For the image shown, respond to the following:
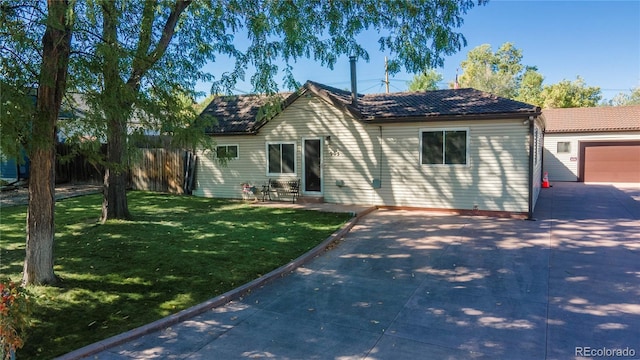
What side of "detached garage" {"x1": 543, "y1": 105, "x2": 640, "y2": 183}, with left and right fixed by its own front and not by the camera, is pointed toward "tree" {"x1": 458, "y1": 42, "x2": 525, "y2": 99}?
back

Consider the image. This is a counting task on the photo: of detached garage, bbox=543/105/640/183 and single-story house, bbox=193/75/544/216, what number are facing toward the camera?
2

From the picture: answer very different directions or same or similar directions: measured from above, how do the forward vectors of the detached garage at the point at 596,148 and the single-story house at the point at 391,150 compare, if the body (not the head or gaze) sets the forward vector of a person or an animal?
same or similar directions

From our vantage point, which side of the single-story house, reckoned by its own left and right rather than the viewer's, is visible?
front

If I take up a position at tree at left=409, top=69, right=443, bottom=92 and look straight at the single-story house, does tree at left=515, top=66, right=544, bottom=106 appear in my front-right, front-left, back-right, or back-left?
back-left

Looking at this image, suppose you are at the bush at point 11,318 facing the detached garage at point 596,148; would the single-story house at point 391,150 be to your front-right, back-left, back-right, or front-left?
front-left

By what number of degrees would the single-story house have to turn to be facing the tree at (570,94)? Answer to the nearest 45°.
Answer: approximately 135° to its left

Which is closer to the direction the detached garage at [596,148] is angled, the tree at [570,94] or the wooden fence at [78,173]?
the wooden fence

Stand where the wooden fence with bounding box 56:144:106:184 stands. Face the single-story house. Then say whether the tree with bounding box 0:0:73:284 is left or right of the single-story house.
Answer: right

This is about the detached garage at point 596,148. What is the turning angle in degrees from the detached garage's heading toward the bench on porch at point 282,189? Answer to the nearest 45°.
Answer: approximately 45° to its right

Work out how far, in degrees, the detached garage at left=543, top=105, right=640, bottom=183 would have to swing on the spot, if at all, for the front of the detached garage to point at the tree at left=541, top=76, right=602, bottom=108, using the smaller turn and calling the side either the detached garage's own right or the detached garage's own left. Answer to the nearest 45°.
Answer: approximately 180°

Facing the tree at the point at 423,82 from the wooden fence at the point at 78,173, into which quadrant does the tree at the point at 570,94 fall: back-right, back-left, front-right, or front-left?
front-right

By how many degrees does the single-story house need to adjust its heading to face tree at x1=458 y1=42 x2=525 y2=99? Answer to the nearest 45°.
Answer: approximately 180°

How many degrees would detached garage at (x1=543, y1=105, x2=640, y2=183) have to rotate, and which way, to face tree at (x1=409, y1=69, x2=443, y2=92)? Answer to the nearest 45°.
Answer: approximately 135° to its right

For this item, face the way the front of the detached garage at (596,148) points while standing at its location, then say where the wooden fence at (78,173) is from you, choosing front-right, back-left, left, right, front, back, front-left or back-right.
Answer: front-right
